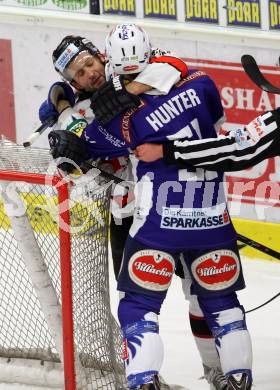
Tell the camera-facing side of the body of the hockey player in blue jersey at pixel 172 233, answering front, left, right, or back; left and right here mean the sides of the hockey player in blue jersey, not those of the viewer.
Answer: back

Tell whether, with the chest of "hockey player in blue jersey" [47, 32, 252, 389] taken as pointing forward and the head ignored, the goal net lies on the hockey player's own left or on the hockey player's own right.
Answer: on the hockey player's own left
